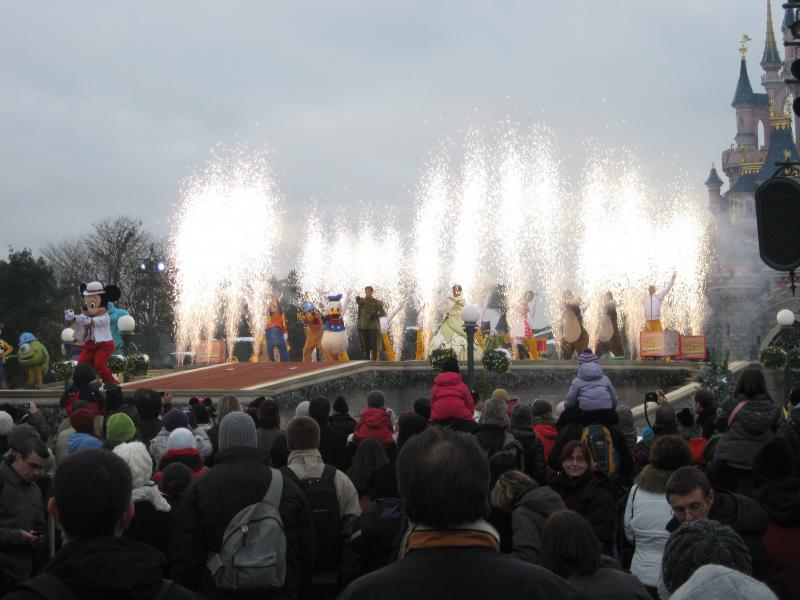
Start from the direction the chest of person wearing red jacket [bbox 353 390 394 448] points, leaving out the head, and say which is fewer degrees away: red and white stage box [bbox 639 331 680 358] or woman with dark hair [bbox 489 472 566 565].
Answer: the red and white stage box

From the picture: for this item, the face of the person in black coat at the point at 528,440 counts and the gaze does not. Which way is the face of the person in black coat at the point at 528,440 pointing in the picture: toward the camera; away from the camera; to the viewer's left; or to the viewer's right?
away from the camera

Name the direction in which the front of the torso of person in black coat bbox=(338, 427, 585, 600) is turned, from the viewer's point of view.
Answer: away from the camera

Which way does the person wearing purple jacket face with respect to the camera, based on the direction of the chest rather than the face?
away from the camera

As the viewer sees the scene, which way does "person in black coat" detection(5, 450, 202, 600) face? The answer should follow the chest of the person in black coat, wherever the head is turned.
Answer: away from the camera

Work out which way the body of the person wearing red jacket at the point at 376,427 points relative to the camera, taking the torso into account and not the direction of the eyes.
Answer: away from the camera

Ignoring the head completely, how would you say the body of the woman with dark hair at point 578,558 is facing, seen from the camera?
away from the camera

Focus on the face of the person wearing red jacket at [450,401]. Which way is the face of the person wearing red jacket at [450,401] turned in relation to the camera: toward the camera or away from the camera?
away from the camera

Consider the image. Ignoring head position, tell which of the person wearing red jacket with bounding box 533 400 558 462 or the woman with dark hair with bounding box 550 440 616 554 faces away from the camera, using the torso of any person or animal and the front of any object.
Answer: the person wearing red jacket

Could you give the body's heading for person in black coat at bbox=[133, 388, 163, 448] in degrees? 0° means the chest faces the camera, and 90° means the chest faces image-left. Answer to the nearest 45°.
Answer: approximately 180°

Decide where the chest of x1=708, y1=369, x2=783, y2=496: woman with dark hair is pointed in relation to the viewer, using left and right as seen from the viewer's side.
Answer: facing away from the viewer

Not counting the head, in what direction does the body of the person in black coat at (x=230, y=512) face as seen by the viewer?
away from the camera

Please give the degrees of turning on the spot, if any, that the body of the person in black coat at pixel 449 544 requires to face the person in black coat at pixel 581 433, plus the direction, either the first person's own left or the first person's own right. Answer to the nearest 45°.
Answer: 0° — they already face them

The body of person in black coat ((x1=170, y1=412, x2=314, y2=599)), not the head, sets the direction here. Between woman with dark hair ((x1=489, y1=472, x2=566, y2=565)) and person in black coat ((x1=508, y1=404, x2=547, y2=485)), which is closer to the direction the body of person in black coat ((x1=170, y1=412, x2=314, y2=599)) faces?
the person in black coat

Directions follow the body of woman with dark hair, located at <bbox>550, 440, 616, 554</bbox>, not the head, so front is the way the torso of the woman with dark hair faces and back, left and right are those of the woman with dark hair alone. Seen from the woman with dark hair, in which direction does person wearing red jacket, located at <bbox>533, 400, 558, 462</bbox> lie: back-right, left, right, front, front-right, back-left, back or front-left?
back
